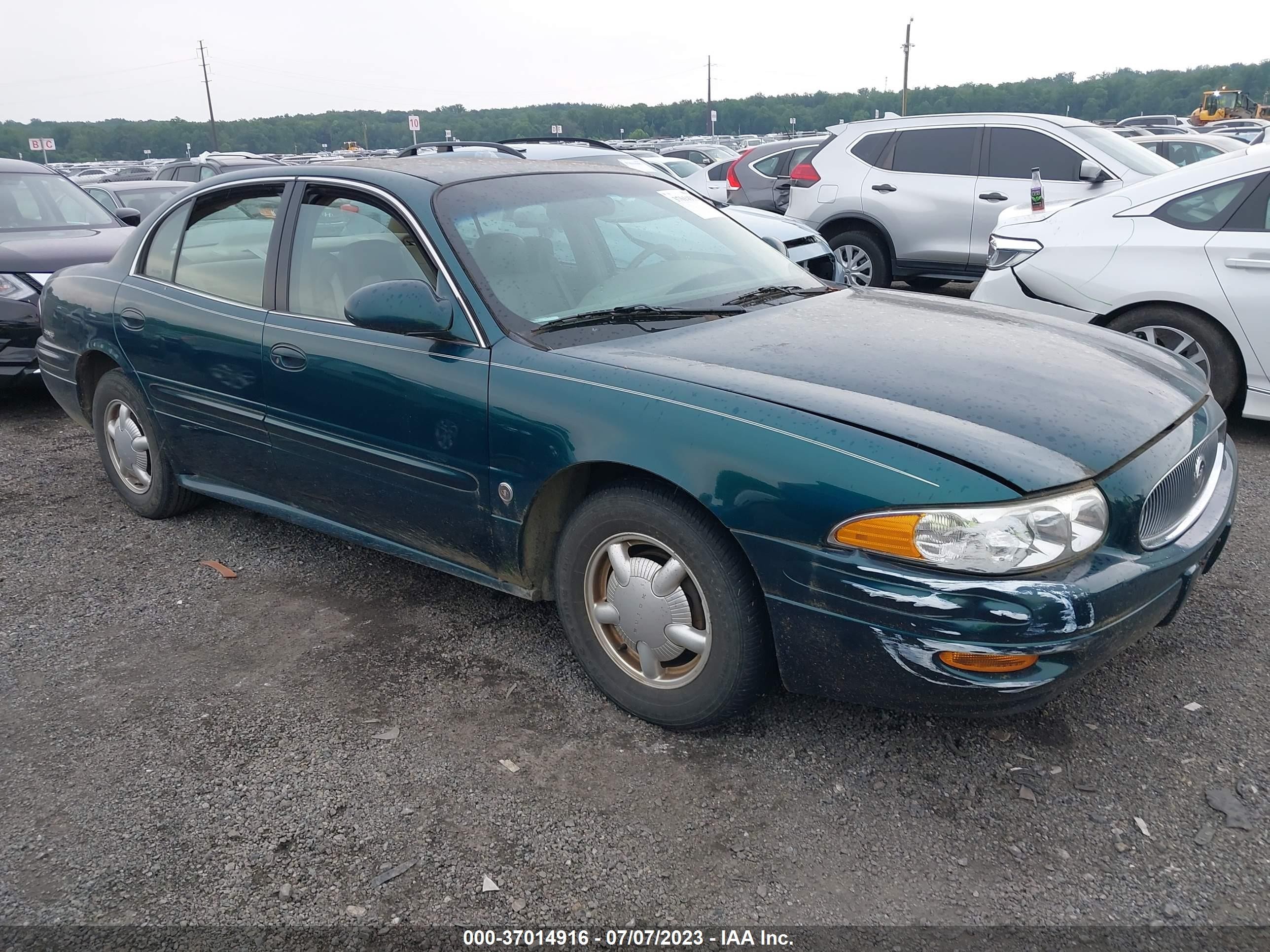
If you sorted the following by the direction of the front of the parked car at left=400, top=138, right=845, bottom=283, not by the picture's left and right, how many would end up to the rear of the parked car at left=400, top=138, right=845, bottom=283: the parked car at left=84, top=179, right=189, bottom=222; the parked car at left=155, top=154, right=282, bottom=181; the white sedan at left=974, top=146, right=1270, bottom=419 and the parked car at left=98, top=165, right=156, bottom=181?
3

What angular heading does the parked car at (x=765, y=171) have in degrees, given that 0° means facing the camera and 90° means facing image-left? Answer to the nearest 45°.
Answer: approximately 270°

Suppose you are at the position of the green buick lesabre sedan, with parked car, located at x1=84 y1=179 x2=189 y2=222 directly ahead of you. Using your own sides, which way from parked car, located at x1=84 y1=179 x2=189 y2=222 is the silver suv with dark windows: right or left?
right
